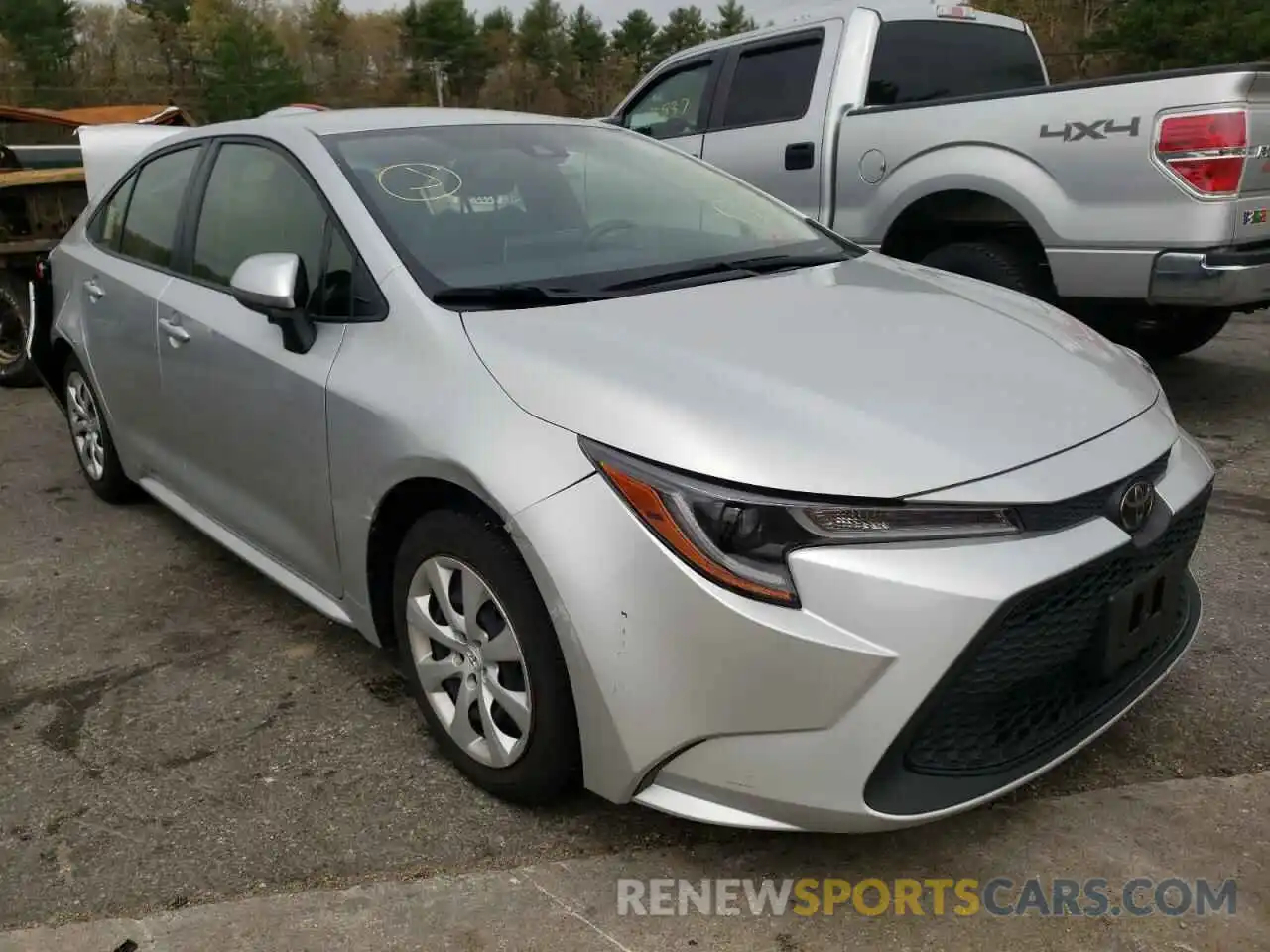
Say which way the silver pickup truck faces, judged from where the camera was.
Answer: facing away from the viewer and to the left of the viewer

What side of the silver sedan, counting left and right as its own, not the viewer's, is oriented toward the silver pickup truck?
left

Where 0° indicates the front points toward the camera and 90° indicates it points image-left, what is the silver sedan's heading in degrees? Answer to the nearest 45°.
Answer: approximately 315°

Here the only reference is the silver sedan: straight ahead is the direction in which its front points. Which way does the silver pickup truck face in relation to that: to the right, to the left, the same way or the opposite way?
the opposite way

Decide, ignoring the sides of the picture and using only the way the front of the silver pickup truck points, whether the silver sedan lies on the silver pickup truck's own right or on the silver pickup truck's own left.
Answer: on the silver pickup truck's own left
